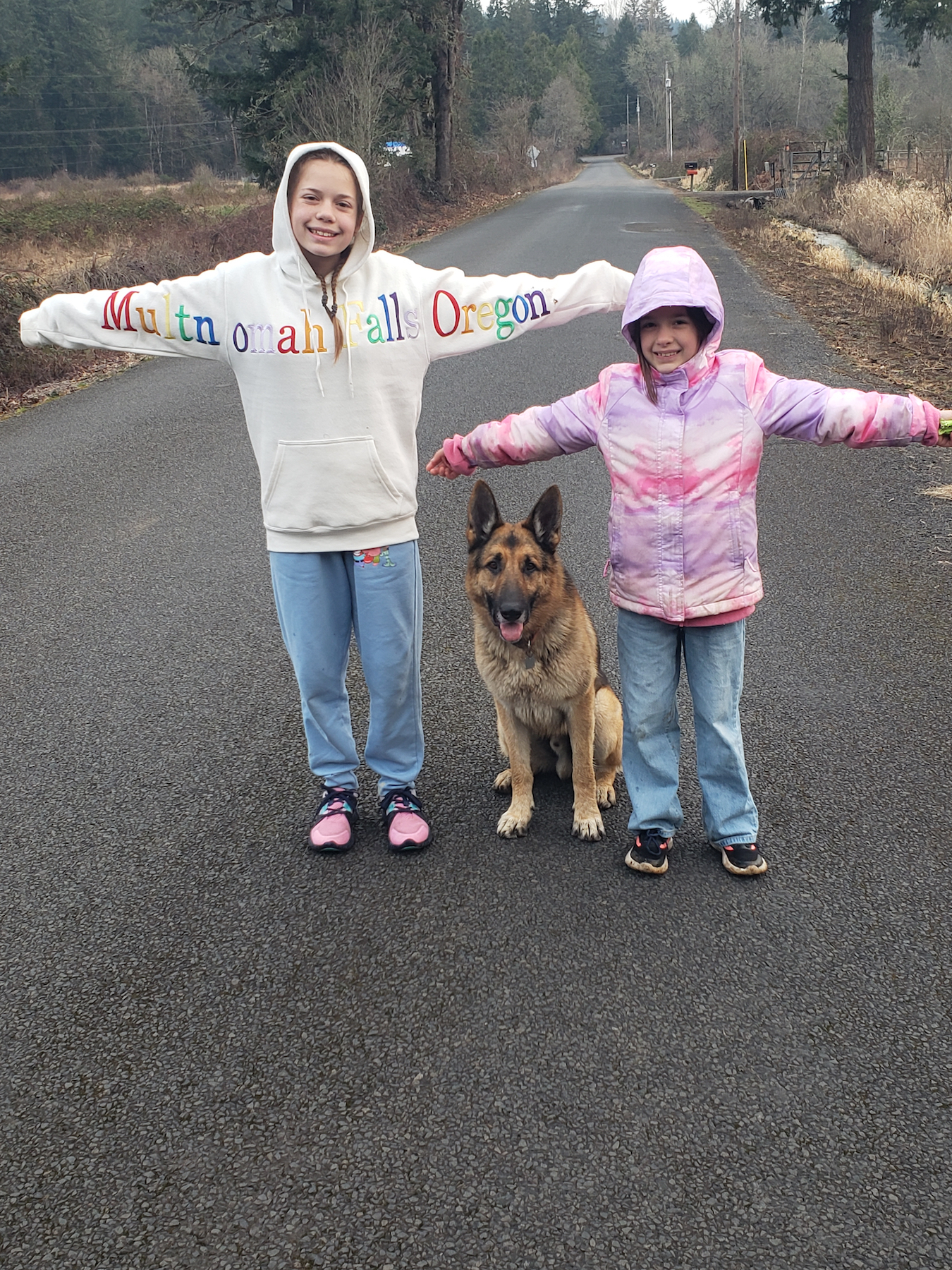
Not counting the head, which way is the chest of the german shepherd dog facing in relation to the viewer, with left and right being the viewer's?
facing the viewer

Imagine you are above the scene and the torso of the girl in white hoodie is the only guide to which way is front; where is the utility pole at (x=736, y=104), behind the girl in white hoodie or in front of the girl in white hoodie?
behind

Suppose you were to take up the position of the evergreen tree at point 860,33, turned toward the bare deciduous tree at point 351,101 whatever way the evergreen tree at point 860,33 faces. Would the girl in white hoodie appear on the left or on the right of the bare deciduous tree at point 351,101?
left

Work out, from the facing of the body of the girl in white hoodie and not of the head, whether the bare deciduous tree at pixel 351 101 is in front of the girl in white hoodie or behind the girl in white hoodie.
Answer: behind

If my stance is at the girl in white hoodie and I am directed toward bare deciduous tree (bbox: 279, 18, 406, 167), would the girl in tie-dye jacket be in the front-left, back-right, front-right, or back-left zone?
back-right

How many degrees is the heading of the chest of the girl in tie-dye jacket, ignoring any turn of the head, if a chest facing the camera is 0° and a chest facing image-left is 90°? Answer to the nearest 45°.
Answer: approximately 0°

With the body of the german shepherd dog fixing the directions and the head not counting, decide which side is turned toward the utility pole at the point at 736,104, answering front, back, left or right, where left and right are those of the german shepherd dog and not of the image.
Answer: back

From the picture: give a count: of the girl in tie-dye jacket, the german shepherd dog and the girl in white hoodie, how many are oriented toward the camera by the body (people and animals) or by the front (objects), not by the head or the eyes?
3
